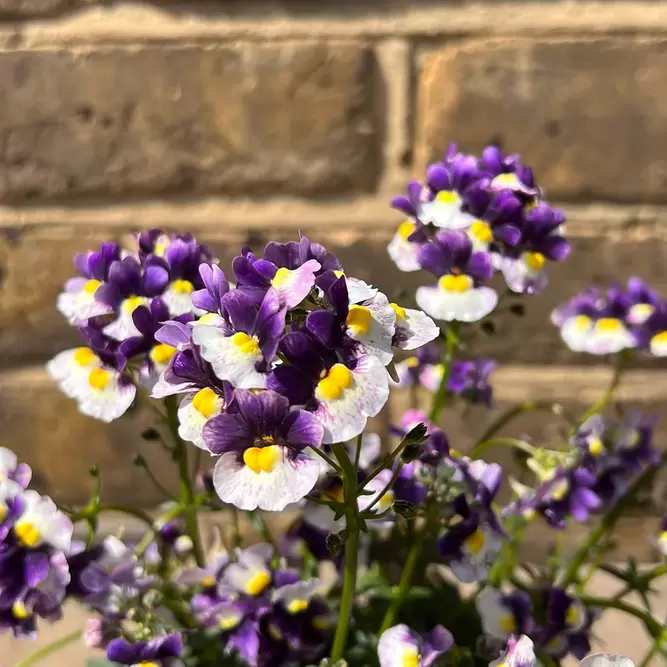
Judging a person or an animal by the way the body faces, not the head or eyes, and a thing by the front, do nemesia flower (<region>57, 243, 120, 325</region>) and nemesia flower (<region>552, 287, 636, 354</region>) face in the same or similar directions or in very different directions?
same or similar directions

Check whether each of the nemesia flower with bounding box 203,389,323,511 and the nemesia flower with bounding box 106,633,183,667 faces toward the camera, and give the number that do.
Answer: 2

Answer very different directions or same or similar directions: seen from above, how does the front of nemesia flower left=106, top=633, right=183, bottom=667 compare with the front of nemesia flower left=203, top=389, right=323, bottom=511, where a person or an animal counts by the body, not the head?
same or similar directions

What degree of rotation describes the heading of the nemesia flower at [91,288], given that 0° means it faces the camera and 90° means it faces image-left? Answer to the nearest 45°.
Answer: approximately 45°

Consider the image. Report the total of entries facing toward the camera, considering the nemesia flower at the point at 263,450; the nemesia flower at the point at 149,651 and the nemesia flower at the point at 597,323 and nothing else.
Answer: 3

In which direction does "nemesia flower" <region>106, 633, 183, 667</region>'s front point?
toward the camera

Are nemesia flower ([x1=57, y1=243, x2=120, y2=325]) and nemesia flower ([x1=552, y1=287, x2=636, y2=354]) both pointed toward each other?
no

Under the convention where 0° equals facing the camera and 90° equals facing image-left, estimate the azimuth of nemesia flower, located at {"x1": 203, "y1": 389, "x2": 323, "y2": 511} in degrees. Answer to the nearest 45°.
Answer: approximately 0°
